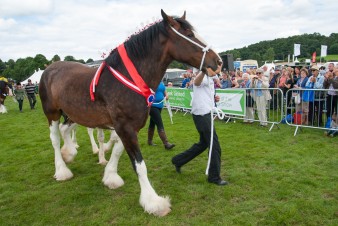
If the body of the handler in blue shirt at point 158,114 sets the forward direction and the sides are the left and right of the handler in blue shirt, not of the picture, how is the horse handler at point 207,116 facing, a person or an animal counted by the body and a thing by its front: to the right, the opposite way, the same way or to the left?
the same way

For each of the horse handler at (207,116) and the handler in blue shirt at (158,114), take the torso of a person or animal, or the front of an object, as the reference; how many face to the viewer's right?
2

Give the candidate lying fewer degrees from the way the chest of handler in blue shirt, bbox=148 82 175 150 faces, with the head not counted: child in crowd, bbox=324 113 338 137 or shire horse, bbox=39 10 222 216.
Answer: the child in crowd

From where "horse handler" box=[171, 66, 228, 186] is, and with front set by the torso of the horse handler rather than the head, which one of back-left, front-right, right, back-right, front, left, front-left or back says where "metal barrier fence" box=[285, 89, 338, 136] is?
front-left

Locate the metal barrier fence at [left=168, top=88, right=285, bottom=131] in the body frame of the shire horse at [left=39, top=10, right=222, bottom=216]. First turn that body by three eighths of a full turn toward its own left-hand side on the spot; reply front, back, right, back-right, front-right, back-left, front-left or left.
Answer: front-right

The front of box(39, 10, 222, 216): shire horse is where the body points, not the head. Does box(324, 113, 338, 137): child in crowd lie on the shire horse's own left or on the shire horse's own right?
on the shire horse's own left

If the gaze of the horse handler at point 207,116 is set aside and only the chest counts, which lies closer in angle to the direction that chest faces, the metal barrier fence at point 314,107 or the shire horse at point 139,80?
the metal barrier fence

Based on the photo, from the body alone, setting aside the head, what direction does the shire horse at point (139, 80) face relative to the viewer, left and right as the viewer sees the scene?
facing the viewer and to the right of the viewer

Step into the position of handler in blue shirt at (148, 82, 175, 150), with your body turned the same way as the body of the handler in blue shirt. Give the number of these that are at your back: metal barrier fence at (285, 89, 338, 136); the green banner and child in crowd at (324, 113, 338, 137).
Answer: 0

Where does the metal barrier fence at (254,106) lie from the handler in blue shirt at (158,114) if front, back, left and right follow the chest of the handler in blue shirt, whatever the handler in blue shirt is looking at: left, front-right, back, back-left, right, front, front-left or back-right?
front-left

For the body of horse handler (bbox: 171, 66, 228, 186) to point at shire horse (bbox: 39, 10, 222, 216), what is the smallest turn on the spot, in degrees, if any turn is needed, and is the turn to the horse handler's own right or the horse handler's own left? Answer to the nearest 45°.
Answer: approximately 135° to the horse handler's own right

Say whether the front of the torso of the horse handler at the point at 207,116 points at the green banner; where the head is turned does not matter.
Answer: no

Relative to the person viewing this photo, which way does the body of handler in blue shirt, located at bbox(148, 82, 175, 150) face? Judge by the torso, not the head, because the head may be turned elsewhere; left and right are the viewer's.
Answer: facing to the right of the viewer

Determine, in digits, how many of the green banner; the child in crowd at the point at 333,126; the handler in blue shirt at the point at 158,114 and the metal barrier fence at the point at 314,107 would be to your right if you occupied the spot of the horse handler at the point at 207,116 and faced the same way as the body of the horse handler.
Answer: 0

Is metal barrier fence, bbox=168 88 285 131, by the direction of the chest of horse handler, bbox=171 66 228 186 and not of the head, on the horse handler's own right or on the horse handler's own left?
on the horse handler's own left
